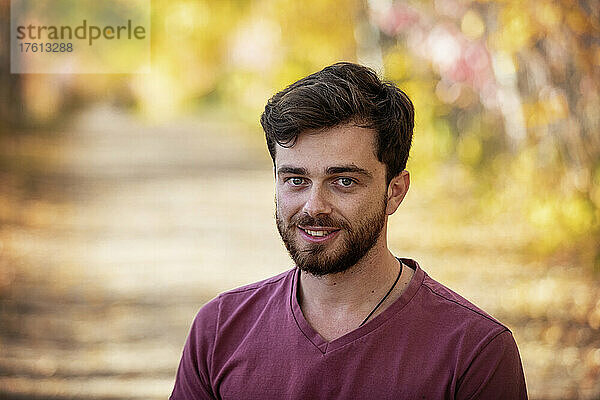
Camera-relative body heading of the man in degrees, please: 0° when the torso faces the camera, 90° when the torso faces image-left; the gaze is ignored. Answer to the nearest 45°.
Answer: approximately 45°
